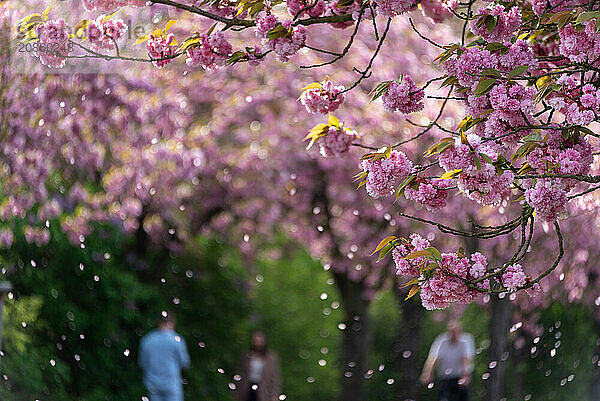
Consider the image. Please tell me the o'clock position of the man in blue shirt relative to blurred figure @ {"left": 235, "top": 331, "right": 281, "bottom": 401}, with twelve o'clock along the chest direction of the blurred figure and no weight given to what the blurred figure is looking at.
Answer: The man in blue shirt is roughly at 2 o'clock from the blurred figure.

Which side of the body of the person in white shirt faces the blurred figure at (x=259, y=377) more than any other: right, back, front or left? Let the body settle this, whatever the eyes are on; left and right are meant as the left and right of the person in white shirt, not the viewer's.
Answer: right

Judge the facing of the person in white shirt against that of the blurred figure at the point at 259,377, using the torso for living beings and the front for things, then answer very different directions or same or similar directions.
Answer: same or similar directions

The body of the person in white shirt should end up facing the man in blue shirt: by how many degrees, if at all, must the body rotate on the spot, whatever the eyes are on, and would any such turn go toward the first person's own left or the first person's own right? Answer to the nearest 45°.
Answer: approximately 45° to the first person's own right

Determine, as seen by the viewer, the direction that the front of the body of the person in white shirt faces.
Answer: toward the camera

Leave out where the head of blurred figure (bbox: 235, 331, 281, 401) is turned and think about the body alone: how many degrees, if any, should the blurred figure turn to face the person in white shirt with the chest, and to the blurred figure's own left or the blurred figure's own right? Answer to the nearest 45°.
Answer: approximately 90° to the blurred figure's own left

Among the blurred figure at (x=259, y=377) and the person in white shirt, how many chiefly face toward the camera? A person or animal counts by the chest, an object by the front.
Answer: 2

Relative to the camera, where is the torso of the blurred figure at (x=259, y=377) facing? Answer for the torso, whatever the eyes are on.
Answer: toward the camera
